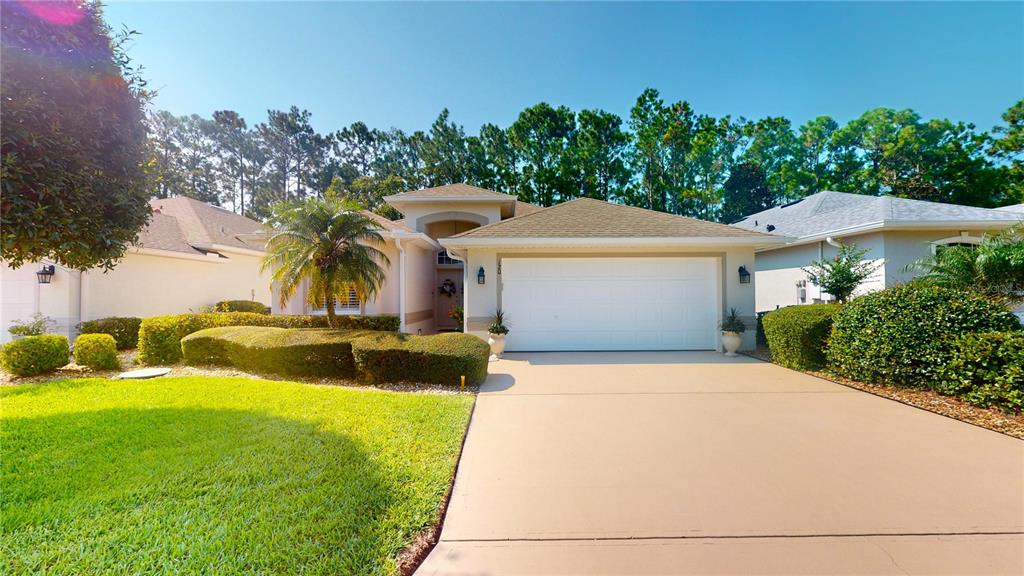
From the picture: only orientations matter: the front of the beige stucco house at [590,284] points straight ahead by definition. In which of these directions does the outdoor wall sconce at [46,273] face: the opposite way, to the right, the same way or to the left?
the same way

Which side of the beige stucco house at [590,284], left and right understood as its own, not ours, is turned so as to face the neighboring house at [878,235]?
left

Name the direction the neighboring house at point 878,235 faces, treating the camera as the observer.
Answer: facing the viewer and to the right of the viewer

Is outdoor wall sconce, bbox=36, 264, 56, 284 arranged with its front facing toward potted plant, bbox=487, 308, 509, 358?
no

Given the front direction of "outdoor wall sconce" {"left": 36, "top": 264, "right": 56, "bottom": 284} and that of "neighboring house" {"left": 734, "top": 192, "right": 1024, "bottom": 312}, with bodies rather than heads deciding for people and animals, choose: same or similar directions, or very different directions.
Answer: same or similar directions

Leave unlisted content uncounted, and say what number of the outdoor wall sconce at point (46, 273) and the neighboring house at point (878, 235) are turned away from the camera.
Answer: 0

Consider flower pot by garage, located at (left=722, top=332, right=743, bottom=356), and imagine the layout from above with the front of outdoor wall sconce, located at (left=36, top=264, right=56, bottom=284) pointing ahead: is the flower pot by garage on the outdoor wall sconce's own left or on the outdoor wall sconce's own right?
on the outdoor wall sconce's own left

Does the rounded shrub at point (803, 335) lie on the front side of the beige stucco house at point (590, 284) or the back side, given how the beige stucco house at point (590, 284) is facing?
on the front side

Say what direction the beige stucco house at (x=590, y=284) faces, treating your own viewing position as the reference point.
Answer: facing the viewer

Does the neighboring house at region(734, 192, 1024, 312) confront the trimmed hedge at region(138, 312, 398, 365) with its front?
no

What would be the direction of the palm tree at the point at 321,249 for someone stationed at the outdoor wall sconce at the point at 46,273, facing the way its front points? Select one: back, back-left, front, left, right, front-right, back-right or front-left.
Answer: left

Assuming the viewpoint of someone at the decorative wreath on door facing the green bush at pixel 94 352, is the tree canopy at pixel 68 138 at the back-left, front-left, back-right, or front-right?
front-left

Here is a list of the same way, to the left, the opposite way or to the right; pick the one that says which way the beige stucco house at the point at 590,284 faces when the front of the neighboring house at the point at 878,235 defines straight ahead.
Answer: the same way

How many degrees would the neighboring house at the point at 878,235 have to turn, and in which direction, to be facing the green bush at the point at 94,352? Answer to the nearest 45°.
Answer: approximately 90° to its right

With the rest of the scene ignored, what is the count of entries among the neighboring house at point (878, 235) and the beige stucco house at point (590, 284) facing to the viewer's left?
0
